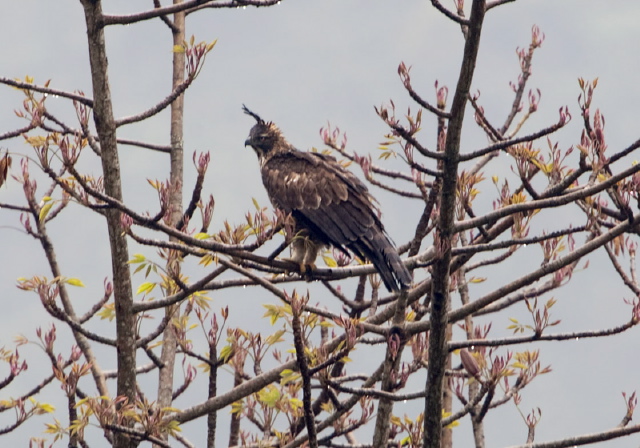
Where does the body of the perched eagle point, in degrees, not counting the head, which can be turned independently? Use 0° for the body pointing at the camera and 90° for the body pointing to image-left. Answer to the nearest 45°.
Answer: approximately 90°
